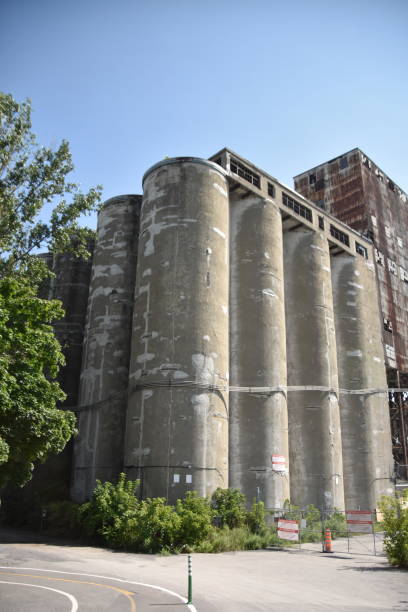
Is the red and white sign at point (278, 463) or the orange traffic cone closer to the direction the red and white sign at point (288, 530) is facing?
the orange traffic cone

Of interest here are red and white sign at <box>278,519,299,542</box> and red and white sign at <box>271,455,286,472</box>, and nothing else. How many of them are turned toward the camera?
2

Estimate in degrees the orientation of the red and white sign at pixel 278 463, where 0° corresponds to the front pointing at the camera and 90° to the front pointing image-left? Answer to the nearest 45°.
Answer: approximately 0°

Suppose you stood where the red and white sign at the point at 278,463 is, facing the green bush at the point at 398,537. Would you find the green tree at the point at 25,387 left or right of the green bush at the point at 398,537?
right

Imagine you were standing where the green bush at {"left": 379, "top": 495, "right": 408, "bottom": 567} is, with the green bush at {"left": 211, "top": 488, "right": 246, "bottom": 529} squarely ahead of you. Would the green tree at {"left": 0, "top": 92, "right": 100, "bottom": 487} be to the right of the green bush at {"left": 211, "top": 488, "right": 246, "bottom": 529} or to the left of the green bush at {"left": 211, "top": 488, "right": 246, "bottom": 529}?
left
